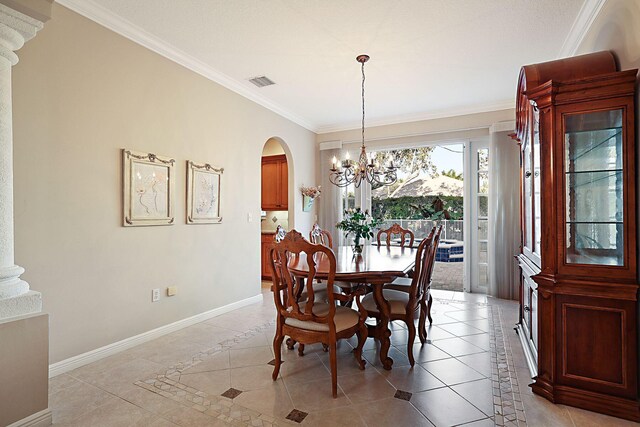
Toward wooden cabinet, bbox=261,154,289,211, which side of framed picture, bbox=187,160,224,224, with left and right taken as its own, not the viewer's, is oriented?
left

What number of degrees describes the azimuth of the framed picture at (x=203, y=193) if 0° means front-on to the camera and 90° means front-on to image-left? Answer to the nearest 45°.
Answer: approximately 315°

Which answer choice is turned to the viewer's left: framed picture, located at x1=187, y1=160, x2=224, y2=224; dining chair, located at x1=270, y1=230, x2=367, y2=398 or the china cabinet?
the china cabinet

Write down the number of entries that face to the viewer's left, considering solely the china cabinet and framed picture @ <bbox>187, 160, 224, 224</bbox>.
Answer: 1

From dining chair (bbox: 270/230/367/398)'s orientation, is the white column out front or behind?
behind

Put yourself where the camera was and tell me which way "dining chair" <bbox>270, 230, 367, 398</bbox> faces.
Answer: facing away from the viewer and to the right of the viewer

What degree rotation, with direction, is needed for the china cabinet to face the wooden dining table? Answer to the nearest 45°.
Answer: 0° — it already faces it

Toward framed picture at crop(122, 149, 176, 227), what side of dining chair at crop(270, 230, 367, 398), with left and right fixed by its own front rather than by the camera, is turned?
left

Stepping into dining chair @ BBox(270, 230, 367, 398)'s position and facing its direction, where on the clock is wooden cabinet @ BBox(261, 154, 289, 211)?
The wooden cabinet is roughly at 10 o'clock from the dining chair.

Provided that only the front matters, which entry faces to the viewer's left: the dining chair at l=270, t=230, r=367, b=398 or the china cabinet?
the china cabinet

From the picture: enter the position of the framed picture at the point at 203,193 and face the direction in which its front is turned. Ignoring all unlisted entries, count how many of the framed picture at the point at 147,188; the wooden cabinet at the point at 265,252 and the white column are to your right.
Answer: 2

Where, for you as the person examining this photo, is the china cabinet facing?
facing to the left of the viewer

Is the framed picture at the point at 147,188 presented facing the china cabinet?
yes

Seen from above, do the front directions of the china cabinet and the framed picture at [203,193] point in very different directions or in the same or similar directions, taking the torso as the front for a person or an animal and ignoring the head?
very different directions
